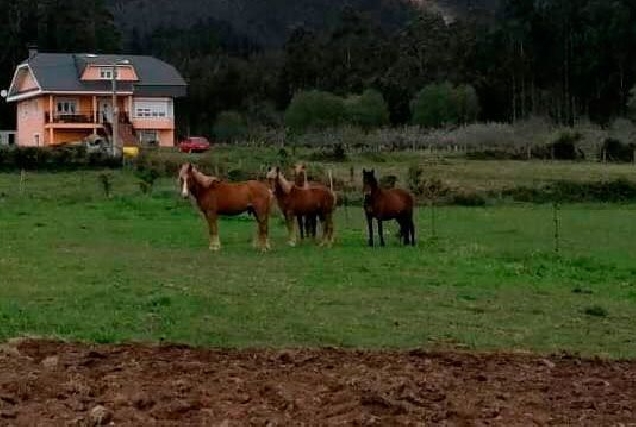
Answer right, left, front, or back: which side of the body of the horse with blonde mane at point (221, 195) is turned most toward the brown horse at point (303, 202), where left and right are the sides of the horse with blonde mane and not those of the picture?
back

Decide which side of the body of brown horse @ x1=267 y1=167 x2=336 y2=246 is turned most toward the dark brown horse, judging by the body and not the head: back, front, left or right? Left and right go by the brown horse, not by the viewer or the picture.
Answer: back

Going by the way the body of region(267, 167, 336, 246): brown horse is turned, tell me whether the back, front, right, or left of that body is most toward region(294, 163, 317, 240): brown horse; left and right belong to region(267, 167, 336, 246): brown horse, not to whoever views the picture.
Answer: right

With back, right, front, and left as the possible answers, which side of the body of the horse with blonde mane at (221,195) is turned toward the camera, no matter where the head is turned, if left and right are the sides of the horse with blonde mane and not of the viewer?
left

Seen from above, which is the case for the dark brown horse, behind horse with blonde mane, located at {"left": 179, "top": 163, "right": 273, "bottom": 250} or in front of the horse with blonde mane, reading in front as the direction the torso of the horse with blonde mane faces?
behind

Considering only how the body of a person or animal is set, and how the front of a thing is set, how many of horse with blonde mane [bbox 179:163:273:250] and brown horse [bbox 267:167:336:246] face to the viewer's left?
2

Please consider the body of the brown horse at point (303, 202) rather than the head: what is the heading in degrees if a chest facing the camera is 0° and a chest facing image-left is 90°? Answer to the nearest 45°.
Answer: approximately 90°

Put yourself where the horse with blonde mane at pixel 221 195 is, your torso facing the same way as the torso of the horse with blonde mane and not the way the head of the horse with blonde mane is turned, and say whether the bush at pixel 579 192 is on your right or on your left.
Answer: on your right

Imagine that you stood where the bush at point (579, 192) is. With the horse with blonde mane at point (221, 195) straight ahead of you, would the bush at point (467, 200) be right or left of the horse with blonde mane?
right

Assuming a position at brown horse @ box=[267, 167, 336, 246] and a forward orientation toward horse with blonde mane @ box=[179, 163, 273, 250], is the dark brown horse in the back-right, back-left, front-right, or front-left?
back-left

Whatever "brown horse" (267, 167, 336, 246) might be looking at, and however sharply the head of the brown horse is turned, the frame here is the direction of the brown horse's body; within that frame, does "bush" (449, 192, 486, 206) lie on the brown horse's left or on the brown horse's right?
on the brown horse's right

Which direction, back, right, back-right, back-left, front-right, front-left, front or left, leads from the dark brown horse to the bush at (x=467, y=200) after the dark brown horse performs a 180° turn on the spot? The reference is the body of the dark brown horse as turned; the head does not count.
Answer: front-left

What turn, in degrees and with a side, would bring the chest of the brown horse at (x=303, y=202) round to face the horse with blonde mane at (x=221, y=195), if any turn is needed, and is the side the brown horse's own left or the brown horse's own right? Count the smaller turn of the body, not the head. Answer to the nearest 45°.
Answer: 0° — it already faces it
